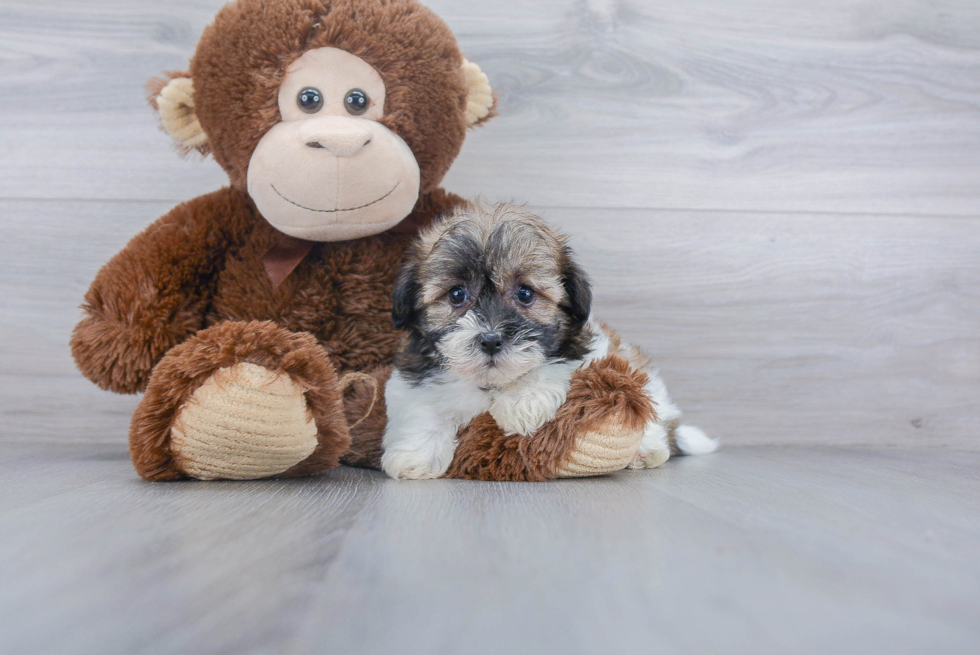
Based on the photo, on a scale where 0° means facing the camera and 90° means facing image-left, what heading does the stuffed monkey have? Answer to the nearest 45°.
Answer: approximately 0°

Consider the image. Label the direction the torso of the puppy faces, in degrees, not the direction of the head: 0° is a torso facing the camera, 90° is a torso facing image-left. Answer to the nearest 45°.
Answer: approximately 45°
